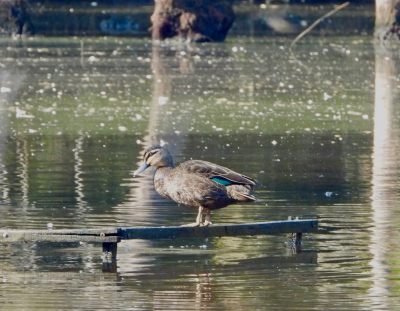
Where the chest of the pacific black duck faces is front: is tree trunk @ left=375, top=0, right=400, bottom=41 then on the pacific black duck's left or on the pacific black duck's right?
on the pacific black duck's right

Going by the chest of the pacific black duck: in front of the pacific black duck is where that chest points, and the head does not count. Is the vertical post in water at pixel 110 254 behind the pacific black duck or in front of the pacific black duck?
in front

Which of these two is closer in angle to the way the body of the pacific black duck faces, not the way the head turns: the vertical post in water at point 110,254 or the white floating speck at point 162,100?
the vertical post in water

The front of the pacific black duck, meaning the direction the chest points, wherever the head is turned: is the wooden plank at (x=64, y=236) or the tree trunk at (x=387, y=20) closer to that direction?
the wooden plank

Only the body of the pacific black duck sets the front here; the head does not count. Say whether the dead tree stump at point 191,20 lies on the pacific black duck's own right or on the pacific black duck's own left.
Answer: on the pacific black duck's own right

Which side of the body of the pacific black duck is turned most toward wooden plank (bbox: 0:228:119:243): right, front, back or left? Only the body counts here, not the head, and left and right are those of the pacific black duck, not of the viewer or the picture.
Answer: front

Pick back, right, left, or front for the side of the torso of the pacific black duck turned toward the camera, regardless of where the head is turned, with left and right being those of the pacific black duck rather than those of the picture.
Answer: left

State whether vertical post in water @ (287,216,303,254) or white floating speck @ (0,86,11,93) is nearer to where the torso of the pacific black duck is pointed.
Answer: the white floating speck
